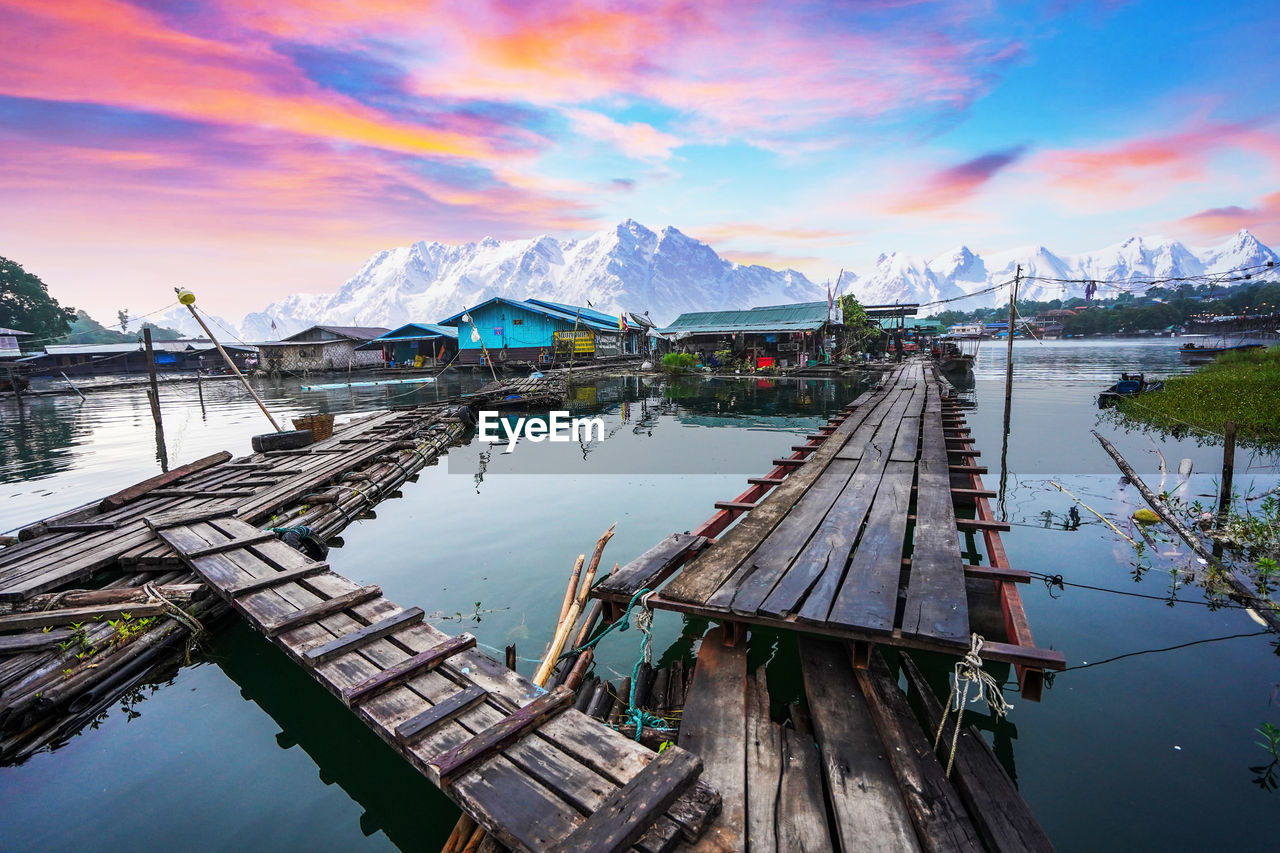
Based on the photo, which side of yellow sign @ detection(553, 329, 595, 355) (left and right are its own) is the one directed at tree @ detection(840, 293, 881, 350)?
left

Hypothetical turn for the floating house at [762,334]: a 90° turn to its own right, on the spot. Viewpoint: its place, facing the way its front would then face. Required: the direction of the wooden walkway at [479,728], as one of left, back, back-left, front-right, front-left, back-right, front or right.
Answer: left

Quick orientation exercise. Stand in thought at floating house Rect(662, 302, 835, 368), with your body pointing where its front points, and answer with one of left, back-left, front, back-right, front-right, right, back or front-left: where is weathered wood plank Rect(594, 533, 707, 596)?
front

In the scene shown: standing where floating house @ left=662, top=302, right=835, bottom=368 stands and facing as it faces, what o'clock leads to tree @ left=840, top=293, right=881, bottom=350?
The tree is roughly at 8 o'clock from the floating house.

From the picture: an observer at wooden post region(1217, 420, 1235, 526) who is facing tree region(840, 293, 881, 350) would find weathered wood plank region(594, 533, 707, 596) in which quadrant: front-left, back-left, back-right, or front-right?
back-left

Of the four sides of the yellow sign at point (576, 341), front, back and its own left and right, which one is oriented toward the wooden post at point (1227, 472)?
front

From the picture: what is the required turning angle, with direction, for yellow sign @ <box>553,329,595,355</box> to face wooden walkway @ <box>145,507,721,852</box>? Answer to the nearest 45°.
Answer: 0° — it already faces it

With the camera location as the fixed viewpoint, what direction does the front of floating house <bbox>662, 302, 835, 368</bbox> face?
facing the viewer

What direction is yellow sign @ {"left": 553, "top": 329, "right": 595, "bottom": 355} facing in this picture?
toward the camera

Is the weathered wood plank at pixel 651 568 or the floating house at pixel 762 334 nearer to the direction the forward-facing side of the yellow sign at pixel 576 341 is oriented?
the weathered wood plank

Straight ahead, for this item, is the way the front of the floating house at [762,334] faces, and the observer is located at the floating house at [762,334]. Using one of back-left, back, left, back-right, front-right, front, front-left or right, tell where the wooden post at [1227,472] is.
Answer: front

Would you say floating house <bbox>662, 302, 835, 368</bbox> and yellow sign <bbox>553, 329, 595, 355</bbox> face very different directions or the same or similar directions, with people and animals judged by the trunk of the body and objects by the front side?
same or similar directions

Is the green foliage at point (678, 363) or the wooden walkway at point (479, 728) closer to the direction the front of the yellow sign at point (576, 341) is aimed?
the wooden walkway

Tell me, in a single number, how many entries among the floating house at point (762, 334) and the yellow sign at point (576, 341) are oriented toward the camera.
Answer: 2
